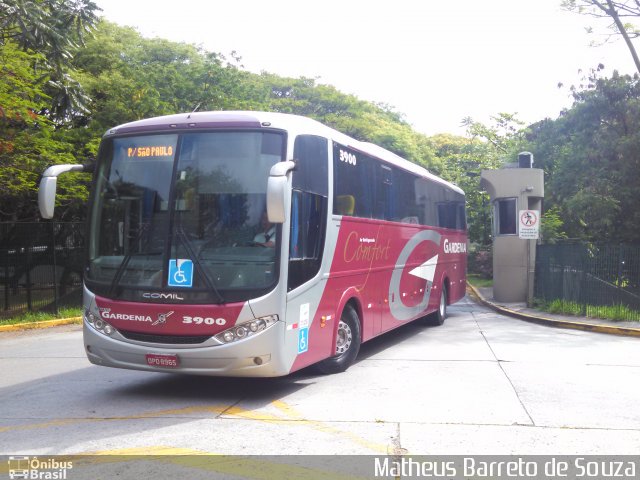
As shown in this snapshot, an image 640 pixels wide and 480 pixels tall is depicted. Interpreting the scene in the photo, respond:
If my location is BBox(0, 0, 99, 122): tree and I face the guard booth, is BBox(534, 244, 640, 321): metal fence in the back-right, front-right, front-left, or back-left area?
front-right

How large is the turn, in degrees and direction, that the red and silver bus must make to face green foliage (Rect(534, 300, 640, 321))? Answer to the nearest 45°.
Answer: approximately 180°

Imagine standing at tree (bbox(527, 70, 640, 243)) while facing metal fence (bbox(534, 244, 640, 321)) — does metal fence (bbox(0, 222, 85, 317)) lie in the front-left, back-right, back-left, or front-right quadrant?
front-right

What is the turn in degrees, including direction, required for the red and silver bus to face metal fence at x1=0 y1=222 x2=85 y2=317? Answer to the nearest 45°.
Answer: approximately 90° to its right

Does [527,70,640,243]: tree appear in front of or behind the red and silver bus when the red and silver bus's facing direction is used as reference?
behind

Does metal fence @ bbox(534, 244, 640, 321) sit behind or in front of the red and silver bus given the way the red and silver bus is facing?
behind

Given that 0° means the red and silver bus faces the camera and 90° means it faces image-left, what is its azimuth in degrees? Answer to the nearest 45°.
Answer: approximately 45°

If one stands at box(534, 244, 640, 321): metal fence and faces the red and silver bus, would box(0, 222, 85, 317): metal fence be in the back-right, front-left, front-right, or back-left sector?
front-right

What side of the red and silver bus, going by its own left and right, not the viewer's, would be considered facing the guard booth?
back

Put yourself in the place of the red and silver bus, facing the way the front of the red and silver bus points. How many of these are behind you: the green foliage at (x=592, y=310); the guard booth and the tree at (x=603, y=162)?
3
